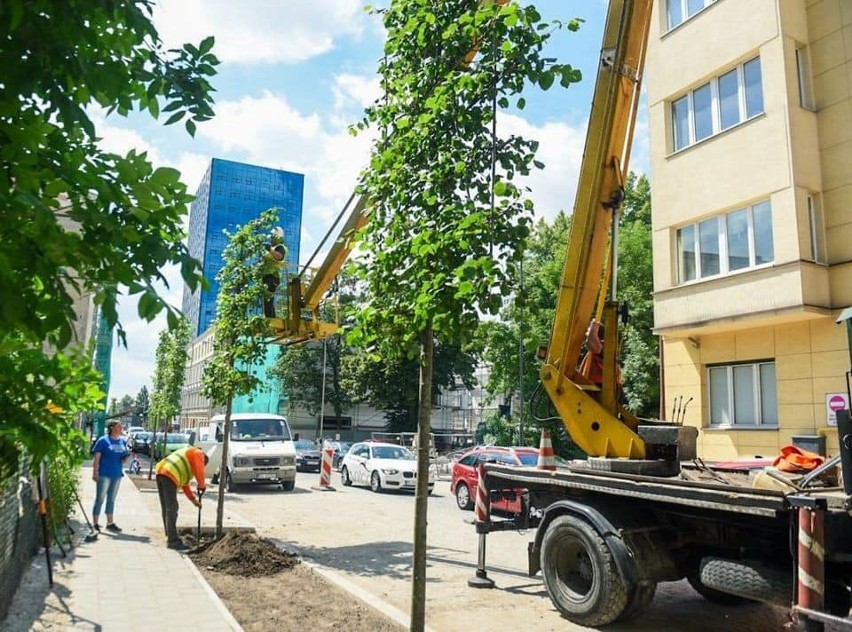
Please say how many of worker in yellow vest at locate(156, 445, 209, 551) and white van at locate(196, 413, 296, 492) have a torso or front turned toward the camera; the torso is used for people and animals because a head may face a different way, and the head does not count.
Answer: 1

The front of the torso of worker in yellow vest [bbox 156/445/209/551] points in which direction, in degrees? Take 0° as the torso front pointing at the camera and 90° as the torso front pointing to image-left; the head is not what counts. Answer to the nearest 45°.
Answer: approximately 270°

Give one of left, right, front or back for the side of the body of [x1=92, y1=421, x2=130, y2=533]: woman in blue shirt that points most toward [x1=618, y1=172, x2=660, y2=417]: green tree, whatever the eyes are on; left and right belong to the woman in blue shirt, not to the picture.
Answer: left

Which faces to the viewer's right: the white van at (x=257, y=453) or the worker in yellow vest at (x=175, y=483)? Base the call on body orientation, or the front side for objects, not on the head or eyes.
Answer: the worker in yellow vest

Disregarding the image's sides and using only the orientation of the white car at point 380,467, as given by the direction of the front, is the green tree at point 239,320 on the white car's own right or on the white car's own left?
on the white car's own right

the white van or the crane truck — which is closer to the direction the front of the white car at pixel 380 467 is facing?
the crane truck

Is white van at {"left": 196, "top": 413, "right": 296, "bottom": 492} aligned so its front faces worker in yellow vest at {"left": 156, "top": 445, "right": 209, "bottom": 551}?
yes
